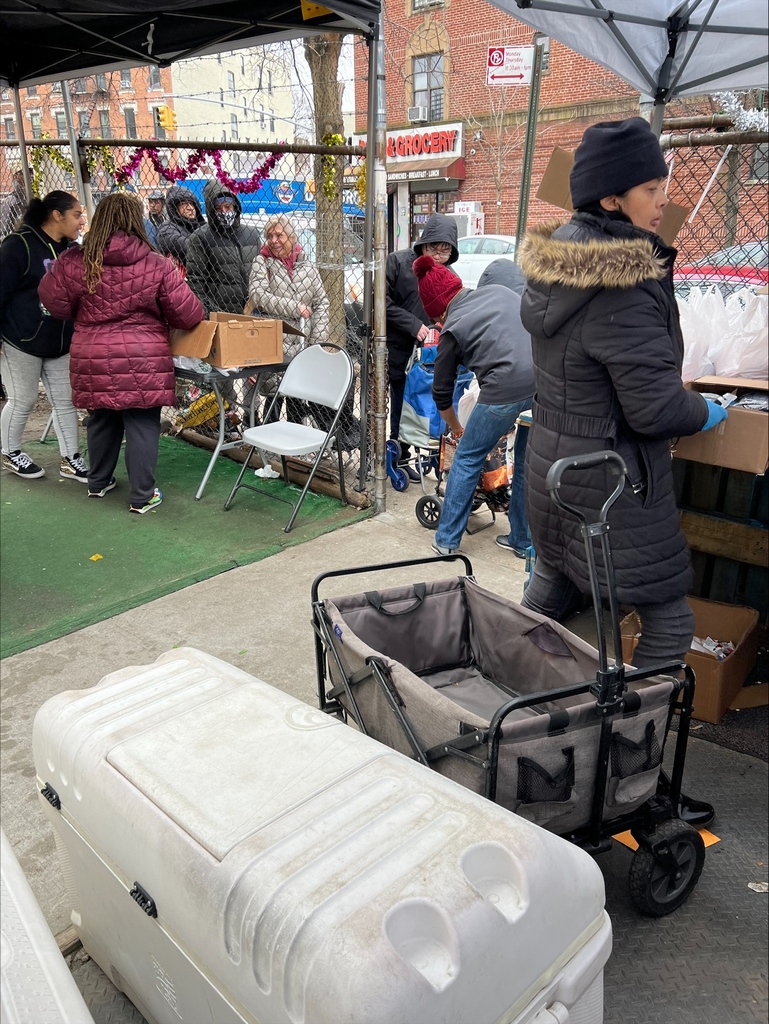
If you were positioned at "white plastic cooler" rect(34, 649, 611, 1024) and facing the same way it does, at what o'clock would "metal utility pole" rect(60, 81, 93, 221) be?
The metal utility pole is roughly at 4 o'clock from the white plastic cooler.

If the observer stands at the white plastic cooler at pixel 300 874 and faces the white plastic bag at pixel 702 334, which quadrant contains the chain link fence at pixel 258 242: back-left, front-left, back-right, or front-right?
front-left

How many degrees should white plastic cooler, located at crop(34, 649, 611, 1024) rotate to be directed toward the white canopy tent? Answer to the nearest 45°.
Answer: approximately 180°

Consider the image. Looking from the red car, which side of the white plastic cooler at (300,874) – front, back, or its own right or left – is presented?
back

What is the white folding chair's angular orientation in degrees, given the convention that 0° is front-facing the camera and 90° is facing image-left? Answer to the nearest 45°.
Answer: approximately 45°

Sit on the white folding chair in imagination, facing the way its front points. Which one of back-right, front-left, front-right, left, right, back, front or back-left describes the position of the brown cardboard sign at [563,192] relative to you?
left

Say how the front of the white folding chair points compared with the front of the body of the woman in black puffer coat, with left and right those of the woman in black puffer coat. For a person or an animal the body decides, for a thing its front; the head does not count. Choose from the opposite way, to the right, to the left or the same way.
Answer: the opposite way

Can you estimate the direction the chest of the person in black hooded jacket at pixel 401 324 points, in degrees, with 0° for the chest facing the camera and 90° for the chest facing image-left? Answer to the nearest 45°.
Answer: approximately 315°

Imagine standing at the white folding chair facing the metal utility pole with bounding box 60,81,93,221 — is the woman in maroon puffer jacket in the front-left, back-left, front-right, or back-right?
front-left

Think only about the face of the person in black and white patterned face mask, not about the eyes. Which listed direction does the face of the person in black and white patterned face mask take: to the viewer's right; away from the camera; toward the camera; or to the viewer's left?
toward the camera

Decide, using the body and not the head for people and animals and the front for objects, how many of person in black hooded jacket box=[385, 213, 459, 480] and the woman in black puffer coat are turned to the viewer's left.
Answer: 0

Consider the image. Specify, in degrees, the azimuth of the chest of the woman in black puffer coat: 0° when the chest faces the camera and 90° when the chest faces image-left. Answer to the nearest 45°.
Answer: approximately 225°

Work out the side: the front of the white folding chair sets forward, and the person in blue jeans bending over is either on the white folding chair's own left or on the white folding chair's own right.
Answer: on the white folding chair's own left
